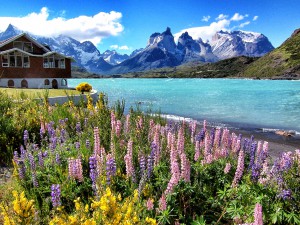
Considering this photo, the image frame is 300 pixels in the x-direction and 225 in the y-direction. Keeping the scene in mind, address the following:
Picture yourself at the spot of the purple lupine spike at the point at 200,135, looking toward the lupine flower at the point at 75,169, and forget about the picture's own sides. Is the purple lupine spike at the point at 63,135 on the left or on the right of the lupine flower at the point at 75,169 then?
right

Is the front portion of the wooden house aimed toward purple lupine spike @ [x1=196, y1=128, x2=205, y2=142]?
yes

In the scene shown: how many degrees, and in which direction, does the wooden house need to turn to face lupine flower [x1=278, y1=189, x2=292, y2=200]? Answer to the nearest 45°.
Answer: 0° — it already faces it

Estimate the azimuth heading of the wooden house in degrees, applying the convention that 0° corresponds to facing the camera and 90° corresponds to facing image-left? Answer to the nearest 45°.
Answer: approximately 0°

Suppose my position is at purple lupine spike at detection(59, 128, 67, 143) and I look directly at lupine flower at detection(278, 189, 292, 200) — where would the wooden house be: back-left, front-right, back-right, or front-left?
back-left

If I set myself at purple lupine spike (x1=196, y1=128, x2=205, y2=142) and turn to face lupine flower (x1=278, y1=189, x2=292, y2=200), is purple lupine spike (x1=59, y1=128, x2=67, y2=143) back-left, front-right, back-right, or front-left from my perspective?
back-right

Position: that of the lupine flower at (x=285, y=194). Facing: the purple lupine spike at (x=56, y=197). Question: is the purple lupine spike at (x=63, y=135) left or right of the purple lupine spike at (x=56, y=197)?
right

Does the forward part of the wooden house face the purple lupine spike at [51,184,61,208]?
yes

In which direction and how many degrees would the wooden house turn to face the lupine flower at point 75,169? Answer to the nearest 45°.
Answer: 0° — it already faces it

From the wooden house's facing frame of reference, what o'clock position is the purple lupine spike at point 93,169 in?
The purple lupine spike is roughly at 12 o'clock from the wooden house.

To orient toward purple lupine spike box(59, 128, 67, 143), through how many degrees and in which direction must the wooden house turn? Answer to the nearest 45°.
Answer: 0° — it already faces it

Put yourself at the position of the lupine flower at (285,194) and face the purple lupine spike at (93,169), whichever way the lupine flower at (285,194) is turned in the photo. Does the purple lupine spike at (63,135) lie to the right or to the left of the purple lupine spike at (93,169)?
right
